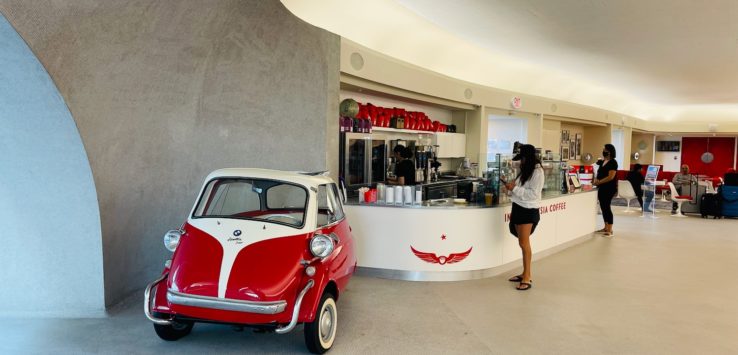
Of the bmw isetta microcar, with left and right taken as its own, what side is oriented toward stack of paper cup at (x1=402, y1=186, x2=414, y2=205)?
back

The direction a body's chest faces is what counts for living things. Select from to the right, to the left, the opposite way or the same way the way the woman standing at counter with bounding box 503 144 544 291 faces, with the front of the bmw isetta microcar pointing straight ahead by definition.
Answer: to the right

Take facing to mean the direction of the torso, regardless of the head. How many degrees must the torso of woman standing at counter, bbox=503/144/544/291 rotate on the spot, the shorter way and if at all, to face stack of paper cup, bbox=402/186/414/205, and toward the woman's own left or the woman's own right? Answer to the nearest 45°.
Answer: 0° — they already face it

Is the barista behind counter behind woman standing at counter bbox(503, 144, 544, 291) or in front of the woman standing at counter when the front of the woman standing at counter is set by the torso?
in front

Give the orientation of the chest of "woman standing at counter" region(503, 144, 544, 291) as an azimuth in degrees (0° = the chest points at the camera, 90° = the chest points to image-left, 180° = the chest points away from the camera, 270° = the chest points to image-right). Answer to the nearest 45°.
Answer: approximately 90°

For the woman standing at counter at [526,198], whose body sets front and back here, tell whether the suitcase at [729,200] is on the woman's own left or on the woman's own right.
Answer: on the woman's own right

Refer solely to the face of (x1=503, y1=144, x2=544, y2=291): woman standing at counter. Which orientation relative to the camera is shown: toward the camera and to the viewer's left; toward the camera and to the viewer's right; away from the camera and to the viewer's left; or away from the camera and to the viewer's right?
away from the camera and to the viewer's left

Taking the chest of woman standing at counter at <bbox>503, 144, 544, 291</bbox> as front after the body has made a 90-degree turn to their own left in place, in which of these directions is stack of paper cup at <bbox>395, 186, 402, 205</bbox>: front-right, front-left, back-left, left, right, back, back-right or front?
right

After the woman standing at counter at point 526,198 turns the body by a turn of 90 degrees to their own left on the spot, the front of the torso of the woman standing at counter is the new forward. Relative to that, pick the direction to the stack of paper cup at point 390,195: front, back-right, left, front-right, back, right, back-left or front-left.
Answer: right

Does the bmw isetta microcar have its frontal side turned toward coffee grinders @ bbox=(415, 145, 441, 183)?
no

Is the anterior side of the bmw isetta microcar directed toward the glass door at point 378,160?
no

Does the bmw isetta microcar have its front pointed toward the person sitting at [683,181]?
no

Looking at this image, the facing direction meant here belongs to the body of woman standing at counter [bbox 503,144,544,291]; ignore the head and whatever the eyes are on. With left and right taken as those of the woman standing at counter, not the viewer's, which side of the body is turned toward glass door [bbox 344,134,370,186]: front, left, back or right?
front

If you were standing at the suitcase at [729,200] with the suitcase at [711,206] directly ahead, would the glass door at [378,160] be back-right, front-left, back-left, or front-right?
front-left

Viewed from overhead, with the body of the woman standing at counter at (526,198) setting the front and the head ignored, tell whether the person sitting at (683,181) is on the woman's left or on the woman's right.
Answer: on the woman's right

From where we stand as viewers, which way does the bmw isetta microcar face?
facing the viewer and to the left of the viewer

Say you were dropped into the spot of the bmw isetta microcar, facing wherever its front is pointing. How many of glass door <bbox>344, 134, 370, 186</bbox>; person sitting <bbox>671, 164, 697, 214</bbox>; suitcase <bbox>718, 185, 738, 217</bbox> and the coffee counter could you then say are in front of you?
0
